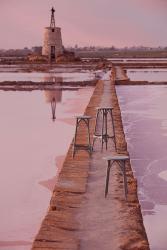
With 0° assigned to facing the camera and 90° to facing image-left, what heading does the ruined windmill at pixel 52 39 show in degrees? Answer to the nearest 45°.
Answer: approximately 0°
